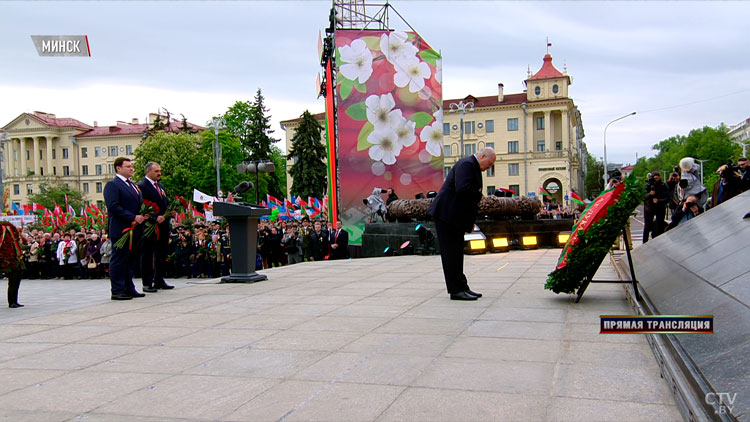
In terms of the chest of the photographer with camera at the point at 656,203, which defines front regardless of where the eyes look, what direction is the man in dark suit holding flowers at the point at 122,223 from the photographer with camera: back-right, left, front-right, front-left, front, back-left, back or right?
front

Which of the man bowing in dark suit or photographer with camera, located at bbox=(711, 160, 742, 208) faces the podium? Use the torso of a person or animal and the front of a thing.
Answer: the photographer with camera

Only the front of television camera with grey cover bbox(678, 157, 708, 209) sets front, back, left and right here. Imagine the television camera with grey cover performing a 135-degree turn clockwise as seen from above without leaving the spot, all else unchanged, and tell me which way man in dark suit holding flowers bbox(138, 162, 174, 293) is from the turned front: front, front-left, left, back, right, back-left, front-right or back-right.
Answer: back-left

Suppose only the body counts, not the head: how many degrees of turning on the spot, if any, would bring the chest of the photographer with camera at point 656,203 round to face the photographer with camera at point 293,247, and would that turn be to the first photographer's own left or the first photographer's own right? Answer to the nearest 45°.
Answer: approximately 45° to the first photographer's own right

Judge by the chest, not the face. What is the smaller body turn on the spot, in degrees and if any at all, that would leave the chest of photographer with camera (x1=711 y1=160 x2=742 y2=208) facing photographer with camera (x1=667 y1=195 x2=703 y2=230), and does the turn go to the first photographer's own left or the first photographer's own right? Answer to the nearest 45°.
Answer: approximately 45° to the first photographer's own right

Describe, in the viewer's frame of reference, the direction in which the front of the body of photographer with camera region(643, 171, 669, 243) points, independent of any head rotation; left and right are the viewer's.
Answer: facing the viewer and to the left of the viewer

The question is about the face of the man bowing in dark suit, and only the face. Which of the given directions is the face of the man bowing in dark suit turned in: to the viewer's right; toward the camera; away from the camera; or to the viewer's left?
to the viewer's right

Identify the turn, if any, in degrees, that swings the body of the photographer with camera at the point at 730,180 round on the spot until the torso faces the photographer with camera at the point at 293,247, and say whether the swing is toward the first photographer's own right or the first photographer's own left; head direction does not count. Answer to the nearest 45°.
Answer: approximately 45° to the first photographer's own right

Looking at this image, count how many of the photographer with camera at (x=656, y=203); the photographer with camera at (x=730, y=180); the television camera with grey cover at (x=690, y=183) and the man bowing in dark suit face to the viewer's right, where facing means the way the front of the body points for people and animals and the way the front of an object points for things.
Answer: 1

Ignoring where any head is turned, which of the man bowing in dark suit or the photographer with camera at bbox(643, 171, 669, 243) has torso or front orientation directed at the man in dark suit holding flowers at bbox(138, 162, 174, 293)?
the photographer with camera

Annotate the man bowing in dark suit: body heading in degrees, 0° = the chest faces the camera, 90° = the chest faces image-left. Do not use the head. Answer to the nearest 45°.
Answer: approximately 270°

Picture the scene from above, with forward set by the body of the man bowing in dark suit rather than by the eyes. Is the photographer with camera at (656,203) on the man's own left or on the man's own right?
on the man's own left

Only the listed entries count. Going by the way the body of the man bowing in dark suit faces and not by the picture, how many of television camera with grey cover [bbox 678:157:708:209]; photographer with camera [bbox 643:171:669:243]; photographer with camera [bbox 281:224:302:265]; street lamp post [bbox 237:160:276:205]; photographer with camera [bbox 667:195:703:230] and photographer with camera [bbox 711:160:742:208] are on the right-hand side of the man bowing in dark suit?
0

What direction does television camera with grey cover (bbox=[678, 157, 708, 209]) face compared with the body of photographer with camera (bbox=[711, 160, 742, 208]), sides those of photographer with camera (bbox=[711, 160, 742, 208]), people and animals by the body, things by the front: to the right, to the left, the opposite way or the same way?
the same way

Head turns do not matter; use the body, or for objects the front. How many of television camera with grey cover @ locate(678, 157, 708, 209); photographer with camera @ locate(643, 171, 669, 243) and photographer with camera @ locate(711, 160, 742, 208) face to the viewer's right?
0

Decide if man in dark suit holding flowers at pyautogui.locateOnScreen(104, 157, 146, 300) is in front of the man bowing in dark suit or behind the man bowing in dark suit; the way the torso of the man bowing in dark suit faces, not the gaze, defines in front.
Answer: behind

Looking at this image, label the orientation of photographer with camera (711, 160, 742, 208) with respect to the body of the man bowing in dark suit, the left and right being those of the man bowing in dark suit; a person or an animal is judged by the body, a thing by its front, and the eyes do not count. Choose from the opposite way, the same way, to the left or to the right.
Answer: the opposite way

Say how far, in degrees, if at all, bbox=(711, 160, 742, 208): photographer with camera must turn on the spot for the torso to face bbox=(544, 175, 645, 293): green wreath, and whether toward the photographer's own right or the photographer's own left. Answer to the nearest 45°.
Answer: approximately 45° to the photographer's own left

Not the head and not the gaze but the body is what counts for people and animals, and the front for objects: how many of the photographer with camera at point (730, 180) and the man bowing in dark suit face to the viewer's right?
1

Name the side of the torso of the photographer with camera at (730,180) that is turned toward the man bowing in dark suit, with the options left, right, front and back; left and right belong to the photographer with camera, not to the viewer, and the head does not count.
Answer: front
